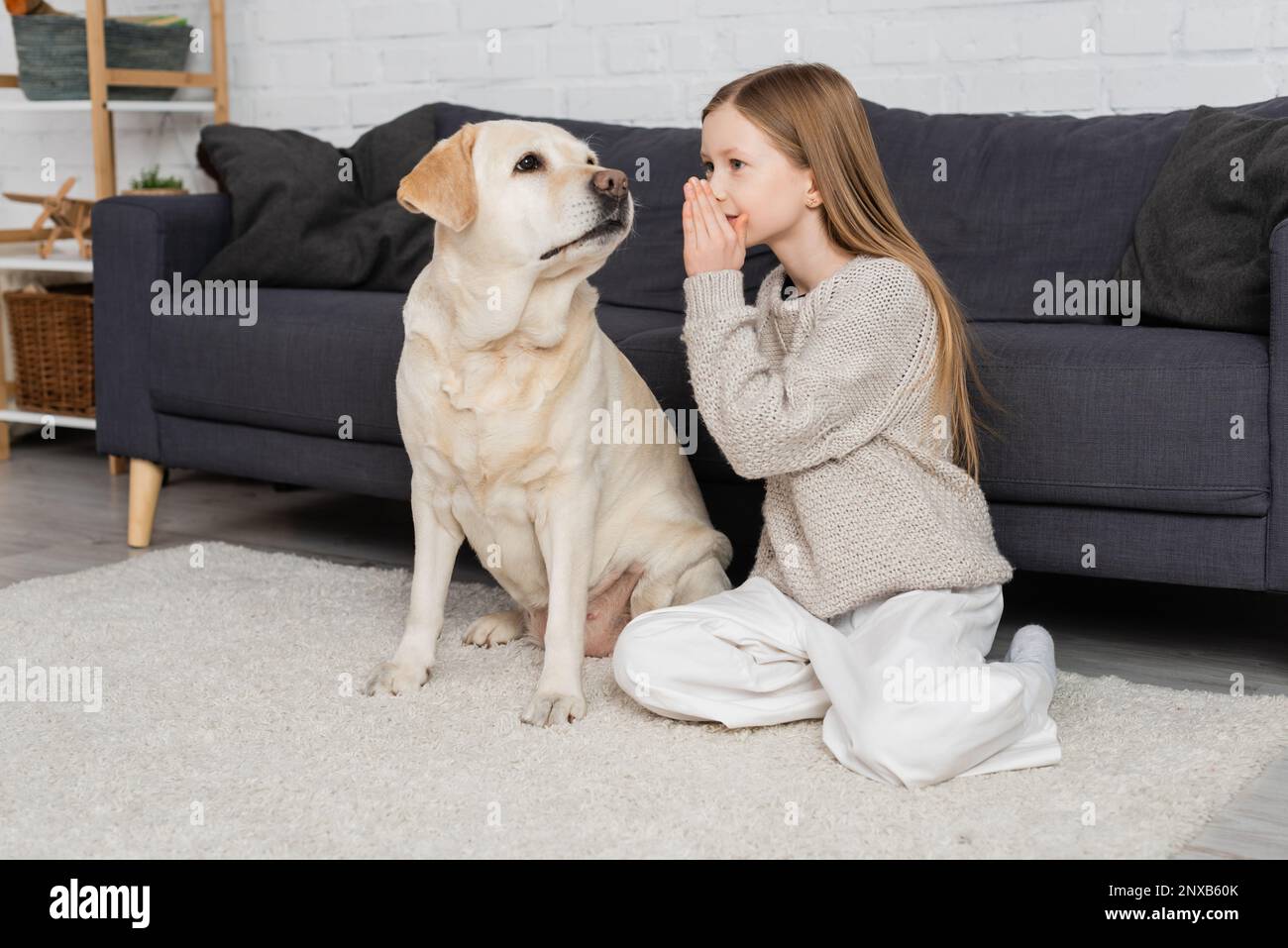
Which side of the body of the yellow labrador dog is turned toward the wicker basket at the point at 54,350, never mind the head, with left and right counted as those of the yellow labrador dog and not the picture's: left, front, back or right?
right

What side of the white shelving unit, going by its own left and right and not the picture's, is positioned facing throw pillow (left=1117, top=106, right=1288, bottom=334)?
left

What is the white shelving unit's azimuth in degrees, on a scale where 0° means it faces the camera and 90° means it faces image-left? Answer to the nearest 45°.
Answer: approximately 45°

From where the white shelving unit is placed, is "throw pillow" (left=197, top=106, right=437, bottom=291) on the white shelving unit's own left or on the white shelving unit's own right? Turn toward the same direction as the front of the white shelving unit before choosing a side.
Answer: on the white shelving unit's own left

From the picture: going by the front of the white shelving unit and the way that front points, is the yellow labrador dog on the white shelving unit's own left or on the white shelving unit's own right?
on the white shelving unit's own left

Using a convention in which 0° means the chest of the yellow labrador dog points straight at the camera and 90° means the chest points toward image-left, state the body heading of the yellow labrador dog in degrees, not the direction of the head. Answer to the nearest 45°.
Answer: approximately 45°
